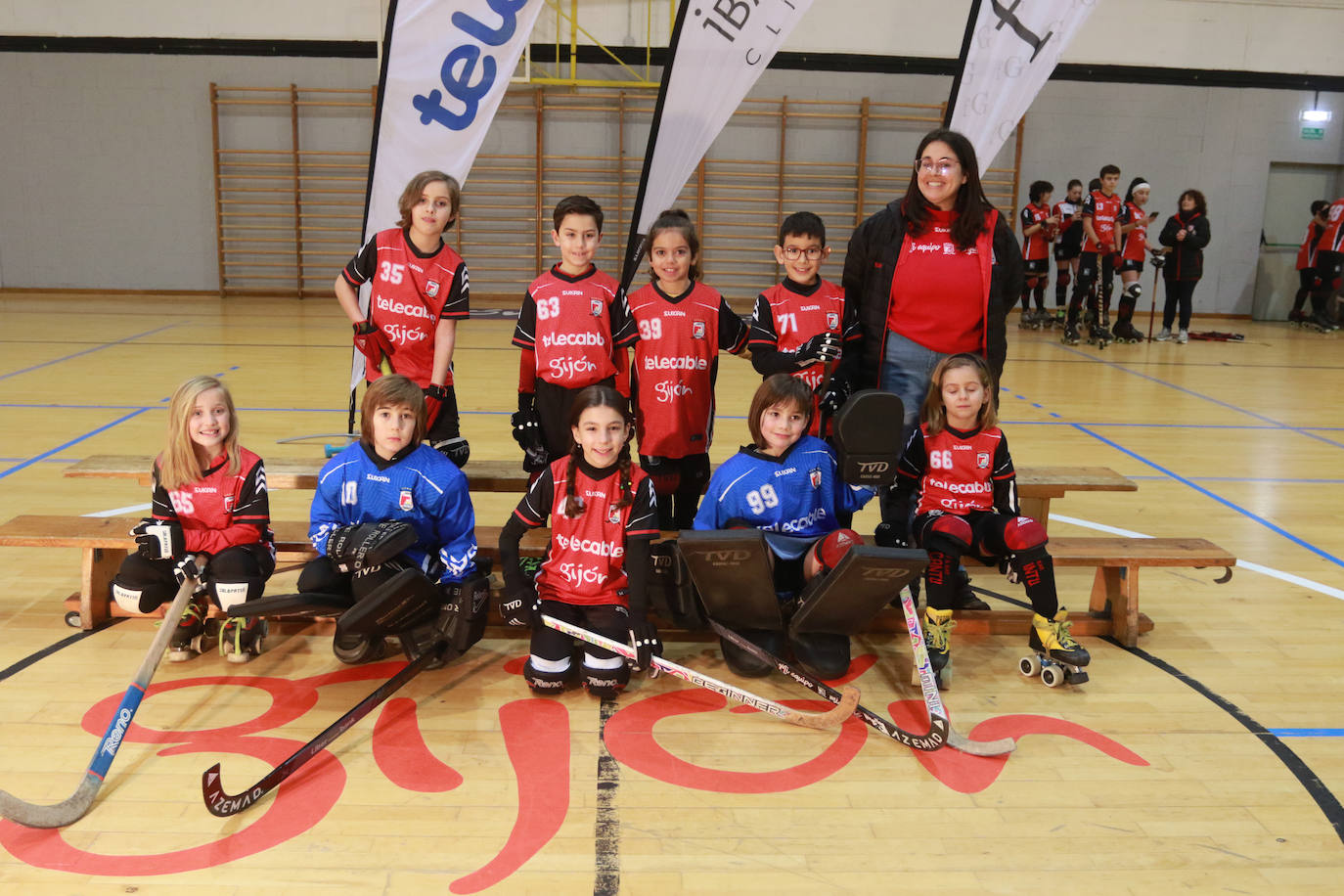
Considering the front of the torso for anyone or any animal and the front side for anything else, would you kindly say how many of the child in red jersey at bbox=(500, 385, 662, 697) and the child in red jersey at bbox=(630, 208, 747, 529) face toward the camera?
2

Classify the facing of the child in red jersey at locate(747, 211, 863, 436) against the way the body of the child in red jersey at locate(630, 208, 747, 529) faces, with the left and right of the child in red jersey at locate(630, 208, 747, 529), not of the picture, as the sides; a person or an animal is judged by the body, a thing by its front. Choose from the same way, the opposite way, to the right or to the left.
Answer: the same way

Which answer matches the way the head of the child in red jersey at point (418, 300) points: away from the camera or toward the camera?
toward the camera

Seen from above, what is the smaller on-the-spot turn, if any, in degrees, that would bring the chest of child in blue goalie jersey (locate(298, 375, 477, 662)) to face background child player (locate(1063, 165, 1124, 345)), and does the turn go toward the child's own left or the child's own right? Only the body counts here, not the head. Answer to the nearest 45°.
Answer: approximately 135° to the child's own left

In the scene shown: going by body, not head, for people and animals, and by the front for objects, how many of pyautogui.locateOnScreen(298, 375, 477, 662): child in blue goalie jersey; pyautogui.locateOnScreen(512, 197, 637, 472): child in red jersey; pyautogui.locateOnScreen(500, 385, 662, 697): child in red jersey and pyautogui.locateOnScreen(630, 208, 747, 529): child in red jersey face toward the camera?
4

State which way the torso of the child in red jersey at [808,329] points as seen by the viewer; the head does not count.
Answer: toward the camera

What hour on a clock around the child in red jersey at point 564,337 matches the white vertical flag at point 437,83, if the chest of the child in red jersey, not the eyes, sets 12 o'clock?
The white vertical flag is roughly at 5 o'clock from the child in red jersey.

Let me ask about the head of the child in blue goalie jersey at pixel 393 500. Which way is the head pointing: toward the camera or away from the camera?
toward the camera

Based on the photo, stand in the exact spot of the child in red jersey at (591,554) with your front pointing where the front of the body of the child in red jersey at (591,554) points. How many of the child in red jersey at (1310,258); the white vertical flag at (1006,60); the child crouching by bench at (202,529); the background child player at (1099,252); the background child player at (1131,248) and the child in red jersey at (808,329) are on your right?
1

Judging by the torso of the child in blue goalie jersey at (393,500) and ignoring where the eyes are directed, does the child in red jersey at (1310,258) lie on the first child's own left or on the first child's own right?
on the first child's own left

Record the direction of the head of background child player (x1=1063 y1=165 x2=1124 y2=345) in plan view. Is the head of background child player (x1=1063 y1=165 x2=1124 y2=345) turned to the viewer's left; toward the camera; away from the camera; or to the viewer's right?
toward the camera

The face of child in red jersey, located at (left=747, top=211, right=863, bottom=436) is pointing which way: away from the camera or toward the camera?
toward the camera

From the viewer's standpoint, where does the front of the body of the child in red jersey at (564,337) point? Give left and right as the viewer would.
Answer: facing the viewer

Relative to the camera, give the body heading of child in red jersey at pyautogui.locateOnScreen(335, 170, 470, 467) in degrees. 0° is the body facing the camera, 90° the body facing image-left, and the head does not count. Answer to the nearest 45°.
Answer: approximately 0°

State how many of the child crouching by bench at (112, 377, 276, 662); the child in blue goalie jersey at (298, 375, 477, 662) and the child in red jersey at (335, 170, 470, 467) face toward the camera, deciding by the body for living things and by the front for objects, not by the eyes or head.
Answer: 3

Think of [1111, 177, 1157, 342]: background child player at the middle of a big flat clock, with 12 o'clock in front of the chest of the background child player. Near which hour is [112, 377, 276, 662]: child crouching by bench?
The child crouching by bench is roughly at 2 o'clock from the background child player.
